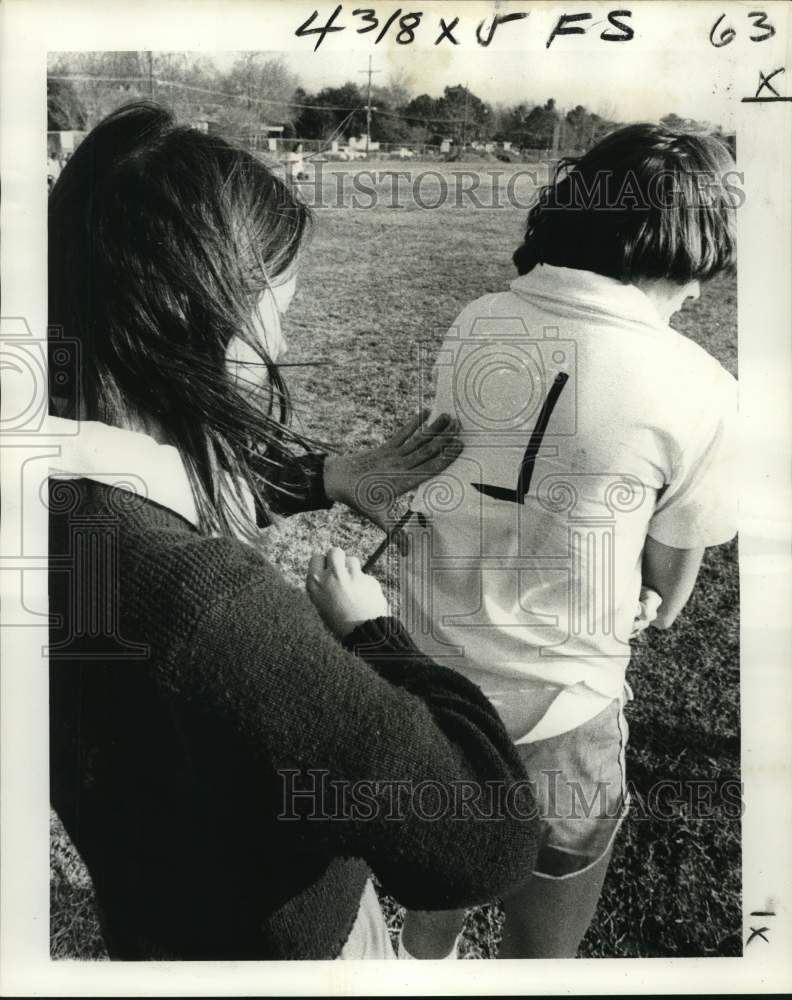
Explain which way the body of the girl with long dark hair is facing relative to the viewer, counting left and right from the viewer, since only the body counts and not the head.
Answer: facing away from the viewer and to the right of the viewer

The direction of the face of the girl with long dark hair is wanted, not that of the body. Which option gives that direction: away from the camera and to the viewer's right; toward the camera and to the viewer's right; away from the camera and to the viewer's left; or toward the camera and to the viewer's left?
away from the camera and to the viewer's right
